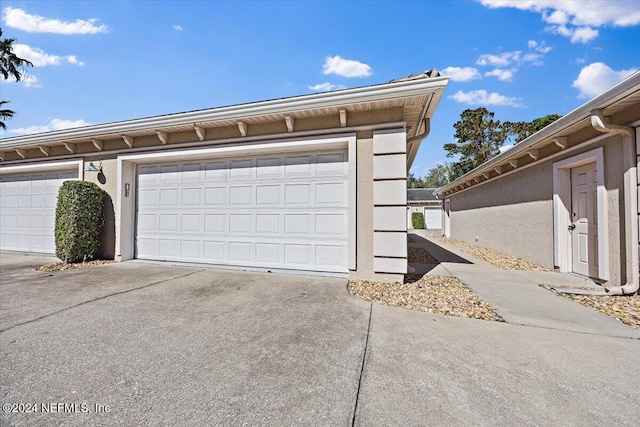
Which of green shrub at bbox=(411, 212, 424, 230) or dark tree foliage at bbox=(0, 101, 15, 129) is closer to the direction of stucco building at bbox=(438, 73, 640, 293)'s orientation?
the dark tree foliage

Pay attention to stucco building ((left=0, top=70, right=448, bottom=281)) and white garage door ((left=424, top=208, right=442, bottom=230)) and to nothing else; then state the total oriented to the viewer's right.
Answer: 0

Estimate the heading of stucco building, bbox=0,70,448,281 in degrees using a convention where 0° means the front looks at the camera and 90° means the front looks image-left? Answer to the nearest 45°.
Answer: approximately 45°

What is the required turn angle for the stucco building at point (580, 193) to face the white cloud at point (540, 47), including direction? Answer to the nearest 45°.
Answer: approximately 135° to its right

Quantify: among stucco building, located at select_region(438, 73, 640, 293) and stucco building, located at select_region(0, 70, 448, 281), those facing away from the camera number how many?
0

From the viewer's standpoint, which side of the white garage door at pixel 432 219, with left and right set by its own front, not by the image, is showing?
front

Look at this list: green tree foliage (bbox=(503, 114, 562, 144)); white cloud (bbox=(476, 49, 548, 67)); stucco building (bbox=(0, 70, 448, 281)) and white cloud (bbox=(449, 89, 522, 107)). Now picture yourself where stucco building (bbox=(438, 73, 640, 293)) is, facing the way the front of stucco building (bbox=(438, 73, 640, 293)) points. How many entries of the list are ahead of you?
1

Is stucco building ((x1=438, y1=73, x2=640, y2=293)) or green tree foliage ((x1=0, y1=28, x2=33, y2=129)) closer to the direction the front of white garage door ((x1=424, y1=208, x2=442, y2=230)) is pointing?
the stucco building
